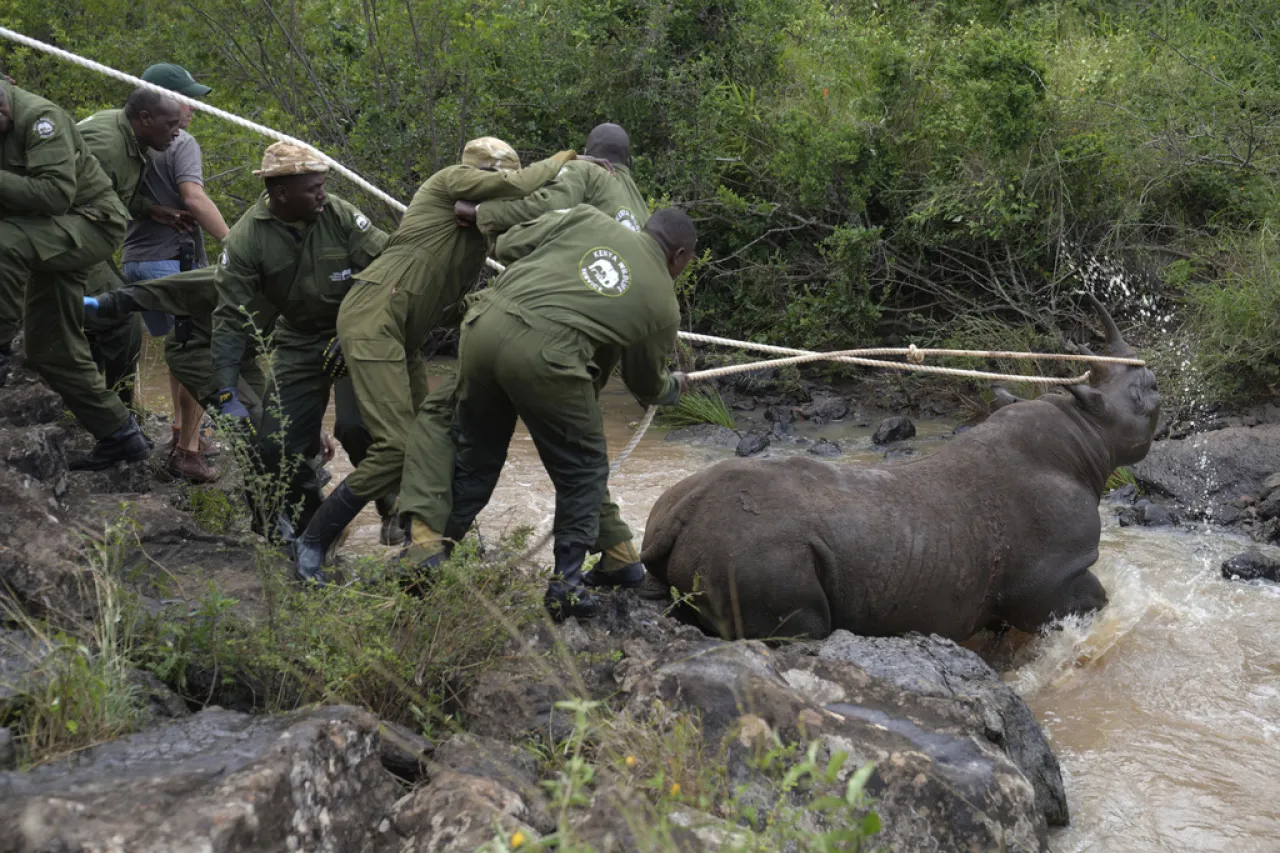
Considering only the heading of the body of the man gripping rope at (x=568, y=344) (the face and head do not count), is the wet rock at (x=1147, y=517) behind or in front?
in front

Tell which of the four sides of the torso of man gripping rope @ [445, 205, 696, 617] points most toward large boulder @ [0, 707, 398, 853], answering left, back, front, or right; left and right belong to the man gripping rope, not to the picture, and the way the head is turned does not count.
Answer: back

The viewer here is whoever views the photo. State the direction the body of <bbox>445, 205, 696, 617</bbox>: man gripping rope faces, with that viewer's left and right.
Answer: facing away from the viewer and to the right of the viewer

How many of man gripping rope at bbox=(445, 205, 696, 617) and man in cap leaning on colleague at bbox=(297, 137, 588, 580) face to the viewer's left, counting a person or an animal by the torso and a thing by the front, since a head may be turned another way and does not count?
0

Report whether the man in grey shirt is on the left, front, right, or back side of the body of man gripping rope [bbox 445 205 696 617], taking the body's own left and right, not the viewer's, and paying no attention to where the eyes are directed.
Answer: left

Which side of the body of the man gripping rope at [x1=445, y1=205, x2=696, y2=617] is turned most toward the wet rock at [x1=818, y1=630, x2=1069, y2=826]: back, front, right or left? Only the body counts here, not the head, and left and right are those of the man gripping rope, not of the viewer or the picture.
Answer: right

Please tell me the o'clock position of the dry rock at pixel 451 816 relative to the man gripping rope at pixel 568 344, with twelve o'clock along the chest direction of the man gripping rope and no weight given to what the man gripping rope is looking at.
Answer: The dry rock is roughly at 5 o'clock from the man gripping rope.

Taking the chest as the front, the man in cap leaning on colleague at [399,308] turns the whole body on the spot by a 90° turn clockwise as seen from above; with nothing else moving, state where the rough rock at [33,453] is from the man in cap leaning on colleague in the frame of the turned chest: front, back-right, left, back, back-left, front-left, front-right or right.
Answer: right

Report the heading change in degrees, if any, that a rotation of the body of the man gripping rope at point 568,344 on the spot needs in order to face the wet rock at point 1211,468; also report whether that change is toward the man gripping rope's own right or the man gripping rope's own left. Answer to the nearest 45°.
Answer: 0° — they already face it

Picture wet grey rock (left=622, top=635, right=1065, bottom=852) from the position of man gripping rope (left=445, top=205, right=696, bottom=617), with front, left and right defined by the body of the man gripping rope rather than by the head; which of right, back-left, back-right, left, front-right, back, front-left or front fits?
right

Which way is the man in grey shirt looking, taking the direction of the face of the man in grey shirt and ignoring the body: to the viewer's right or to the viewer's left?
to the viewer's right

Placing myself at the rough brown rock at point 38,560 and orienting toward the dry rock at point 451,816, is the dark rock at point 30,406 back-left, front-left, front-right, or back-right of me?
back-left

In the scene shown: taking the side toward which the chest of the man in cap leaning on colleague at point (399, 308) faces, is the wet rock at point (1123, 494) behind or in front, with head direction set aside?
in front

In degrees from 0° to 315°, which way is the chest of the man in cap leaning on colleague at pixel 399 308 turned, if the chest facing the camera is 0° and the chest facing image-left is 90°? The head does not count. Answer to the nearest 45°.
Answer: approximately 270°

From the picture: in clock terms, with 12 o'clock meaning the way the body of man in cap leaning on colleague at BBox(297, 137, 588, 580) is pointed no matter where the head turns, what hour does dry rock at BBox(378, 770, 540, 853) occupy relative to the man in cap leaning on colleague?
The dry rock is roughly at 3 o'clock from the man in cap leaning on colleague.

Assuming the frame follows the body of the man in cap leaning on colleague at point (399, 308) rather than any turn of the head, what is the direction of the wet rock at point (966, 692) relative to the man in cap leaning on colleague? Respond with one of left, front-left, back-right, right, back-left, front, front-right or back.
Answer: front-right

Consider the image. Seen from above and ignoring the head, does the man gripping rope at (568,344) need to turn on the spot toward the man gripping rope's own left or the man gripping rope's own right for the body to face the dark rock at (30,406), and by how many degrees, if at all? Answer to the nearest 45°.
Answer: approximately 90° to the man gripping rope's own left
